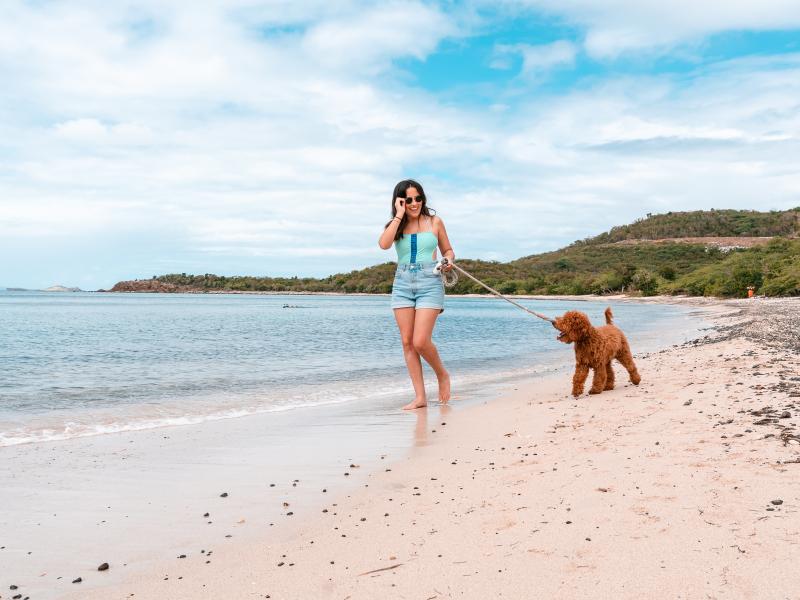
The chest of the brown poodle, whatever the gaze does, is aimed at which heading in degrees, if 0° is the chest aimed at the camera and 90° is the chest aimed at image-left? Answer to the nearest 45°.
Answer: approximately 45°

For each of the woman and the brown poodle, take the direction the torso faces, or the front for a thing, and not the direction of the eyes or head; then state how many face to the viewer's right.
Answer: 0

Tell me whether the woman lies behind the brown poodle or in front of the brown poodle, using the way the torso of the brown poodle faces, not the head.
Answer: in front

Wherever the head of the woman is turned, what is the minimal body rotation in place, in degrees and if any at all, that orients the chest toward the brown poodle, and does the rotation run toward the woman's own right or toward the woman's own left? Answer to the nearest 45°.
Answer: approximately 90° to the woman's own left

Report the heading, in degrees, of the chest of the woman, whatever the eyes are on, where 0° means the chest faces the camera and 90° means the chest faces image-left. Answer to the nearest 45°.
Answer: approximately 0°
